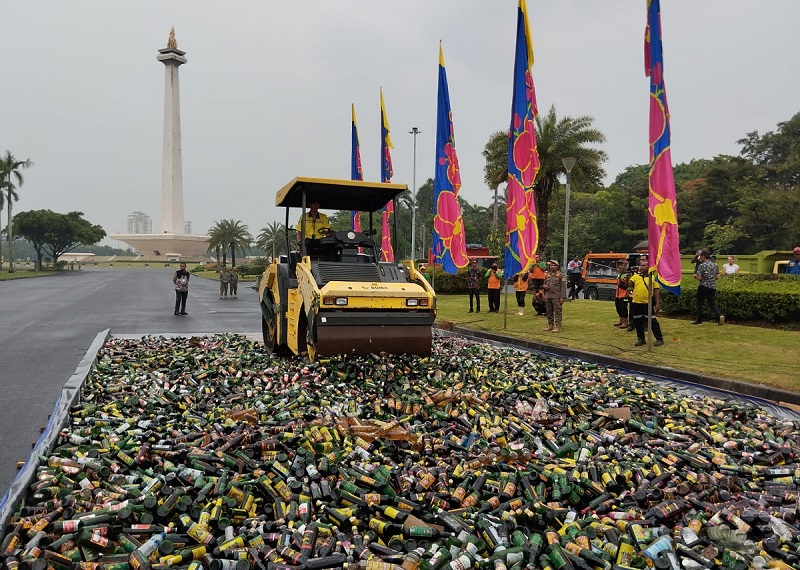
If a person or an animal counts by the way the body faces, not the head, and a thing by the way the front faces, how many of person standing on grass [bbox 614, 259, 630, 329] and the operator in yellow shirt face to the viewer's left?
1

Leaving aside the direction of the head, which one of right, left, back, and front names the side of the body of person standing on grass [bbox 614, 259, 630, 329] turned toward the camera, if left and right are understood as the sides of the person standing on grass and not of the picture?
left

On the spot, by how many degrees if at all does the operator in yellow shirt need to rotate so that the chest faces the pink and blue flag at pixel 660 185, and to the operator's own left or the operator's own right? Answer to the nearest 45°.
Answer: approximately 90° to the operator's own left

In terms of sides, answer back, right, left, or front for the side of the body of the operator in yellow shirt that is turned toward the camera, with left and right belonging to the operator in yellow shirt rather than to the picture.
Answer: front

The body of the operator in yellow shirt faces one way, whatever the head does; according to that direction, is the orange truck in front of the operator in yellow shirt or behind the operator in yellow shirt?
behind

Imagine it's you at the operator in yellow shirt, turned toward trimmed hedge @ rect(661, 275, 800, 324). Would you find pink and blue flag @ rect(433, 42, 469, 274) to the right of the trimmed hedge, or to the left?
left

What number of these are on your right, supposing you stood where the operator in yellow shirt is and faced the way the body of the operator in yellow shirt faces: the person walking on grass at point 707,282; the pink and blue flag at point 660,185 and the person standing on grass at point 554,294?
0

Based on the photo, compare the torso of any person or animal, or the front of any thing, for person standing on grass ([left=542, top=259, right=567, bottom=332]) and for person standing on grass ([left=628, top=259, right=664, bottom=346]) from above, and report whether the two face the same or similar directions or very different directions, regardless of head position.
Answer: same or similar directions

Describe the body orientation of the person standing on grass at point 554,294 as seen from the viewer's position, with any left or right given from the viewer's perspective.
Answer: facing the viewer and to the left of the viewer

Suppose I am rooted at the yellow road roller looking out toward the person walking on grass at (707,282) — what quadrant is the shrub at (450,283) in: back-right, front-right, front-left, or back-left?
front-left

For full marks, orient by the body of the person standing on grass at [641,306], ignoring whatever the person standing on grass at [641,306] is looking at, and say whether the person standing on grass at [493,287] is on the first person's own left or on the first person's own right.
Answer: on the first person's own right

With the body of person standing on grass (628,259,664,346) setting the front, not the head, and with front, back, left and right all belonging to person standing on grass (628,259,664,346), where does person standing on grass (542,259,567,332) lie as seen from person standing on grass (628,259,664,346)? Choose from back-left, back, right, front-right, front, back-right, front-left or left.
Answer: right

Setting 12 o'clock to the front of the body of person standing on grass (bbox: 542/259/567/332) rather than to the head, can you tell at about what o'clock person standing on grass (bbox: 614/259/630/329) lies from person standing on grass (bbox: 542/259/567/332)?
person standing on grass (bbox: 614/259/630/329) is roughly at 8 o'clock from person standing on grass (bbox: 542/259/567/332).

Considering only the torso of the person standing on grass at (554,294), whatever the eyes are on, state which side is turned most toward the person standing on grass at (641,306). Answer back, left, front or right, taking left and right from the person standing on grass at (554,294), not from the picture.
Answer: left

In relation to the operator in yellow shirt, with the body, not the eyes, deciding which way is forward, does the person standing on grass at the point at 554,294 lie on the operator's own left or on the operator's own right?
on the operator's own left
